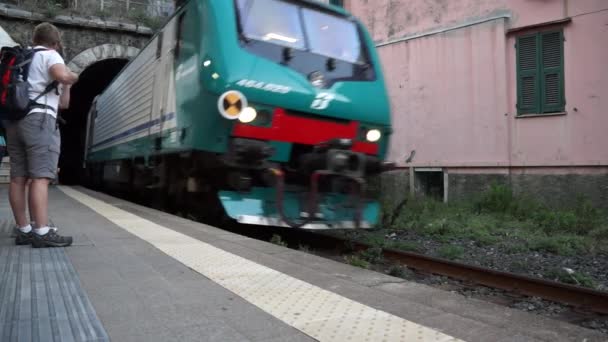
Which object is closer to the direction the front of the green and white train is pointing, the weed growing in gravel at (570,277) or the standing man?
the weed growing in gravel

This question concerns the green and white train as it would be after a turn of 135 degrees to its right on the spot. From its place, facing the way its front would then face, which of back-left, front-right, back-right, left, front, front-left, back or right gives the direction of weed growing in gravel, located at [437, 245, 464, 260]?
back

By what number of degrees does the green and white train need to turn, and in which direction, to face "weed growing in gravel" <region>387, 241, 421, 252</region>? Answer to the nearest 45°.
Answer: approximately 45° to its left

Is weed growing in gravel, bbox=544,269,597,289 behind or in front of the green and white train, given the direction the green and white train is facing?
in front
